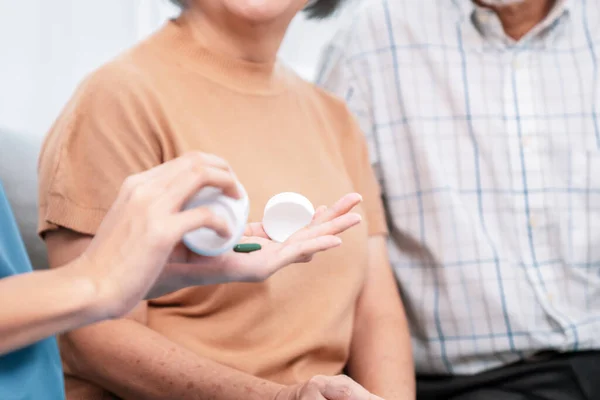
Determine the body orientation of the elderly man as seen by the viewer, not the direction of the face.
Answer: toward the camera

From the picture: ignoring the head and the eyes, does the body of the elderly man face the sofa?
no
